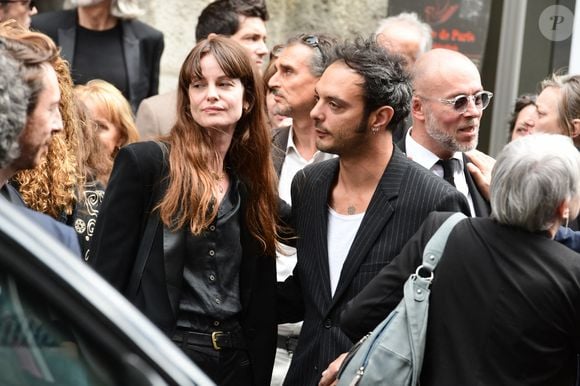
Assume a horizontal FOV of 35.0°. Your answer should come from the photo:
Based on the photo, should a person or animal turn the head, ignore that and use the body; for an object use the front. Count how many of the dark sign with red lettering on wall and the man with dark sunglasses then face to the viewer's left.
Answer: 0

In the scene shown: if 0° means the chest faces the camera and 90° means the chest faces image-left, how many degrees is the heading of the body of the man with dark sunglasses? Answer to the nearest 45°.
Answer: approximately 315°

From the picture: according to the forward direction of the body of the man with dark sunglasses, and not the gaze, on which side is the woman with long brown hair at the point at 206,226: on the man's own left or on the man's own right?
on the man's own right

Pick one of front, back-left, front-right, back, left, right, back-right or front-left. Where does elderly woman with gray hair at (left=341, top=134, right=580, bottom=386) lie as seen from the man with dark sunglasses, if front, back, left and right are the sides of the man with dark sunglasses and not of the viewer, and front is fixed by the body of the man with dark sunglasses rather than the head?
front-right

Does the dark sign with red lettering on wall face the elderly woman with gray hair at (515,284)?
yes

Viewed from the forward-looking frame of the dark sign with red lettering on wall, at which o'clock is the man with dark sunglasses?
The man with dark sunglasses is roughly at 12 o'clock from the dark sign with red lettering on wall.

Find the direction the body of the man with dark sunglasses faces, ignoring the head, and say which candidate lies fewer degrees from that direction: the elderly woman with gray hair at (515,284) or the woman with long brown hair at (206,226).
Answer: the elderly woman with gray hair

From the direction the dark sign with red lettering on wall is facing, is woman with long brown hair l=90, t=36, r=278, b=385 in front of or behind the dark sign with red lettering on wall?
in front
